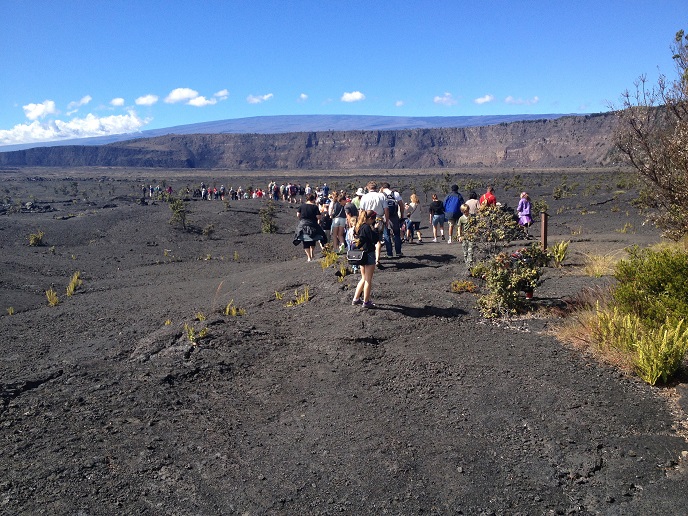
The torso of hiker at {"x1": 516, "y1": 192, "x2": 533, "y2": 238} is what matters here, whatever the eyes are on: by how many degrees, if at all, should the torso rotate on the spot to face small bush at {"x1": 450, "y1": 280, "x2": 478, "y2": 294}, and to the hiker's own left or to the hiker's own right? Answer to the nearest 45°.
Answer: approximately 135° to the hiker's own left

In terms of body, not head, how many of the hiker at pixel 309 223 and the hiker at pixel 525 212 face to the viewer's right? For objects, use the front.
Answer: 0

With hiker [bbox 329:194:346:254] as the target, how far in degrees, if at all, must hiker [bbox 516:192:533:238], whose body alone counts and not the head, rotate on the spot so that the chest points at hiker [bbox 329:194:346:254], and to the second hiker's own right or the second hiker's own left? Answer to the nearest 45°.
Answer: approximately 90° to the second hiker's own left

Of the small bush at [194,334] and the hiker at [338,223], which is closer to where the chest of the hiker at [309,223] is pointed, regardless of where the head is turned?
the hiker

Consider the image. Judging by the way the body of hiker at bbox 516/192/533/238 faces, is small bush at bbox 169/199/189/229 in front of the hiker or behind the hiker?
in front

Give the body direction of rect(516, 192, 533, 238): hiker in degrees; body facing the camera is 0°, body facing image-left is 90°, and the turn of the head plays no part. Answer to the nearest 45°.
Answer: approximately 135°

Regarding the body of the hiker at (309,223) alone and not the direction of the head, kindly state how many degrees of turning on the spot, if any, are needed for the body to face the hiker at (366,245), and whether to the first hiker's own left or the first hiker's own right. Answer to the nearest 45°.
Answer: approximately 180°

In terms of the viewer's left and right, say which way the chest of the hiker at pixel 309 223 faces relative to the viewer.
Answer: facing away from the viewer

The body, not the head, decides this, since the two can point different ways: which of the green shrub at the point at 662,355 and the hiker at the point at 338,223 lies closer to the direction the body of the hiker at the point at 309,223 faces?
the hiker

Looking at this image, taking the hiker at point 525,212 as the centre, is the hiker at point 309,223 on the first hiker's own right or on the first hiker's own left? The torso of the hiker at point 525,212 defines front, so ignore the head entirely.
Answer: on the first hiker's own left
